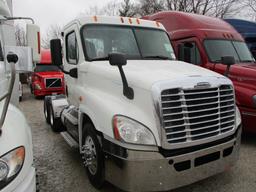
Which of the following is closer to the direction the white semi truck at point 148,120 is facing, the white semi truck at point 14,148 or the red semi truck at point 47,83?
the white semi truck

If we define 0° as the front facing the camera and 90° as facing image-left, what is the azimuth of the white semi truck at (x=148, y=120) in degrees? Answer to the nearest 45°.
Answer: approximately 315°

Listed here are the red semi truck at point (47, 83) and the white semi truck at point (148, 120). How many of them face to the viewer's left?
0

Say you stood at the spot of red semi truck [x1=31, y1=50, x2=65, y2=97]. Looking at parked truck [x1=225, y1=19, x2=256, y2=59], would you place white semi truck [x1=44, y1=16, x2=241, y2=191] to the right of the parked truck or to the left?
right

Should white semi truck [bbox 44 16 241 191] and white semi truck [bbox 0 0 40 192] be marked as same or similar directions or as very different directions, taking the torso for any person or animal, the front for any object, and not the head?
same or similar directions

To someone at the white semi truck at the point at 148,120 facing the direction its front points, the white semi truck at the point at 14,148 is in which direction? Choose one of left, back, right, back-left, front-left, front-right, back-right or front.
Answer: right

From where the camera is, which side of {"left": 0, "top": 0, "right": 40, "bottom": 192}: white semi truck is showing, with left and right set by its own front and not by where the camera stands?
front

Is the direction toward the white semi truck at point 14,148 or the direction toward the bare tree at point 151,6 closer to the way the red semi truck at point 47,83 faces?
the white semi truck

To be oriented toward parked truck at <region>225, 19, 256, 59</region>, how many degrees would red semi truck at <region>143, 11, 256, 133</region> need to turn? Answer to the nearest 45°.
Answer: approximately 135° to its left

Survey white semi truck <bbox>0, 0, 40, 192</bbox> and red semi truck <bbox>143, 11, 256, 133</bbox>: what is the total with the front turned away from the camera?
0

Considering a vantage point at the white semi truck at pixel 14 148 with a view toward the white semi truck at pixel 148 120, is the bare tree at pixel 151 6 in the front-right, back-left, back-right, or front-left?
front-left

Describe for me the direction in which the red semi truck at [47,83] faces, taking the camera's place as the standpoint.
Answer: facing the viewer and to the right of the viewer

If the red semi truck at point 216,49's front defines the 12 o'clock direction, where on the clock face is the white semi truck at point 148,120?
The white semi truck is roughly at 2 o'clock from the red semi truck.
